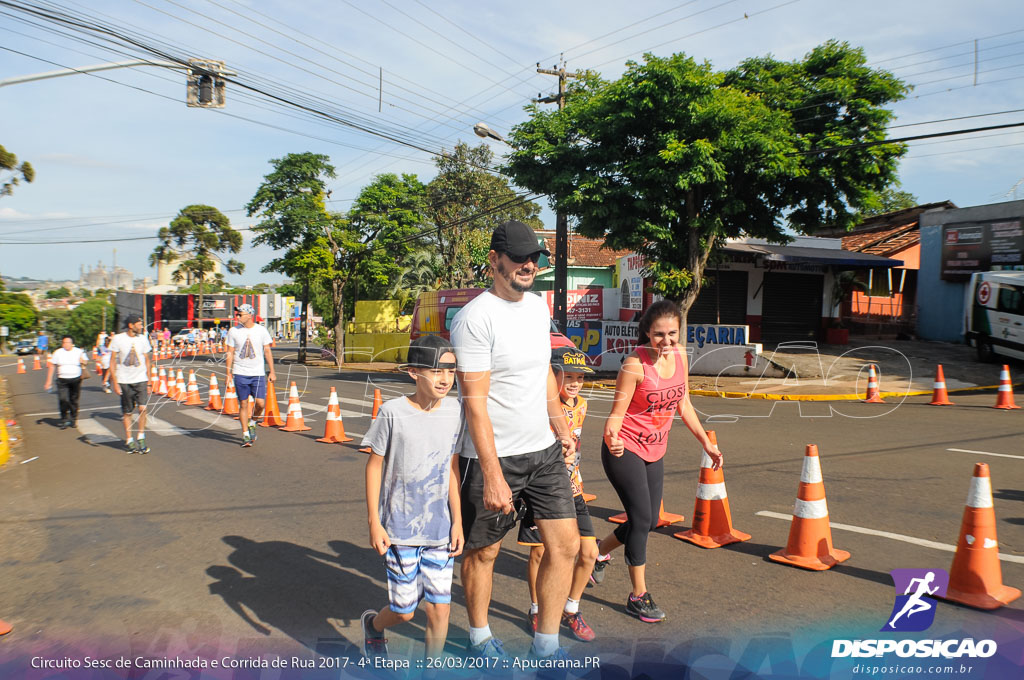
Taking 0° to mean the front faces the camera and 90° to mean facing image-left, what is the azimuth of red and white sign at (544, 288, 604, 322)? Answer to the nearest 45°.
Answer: approximately 0°

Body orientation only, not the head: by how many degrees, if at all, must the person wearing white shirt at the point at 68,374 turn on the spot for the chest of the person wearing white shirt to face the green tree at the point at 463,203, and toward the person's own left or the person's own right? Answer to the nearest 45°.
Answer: approximately 135° to the person's own left

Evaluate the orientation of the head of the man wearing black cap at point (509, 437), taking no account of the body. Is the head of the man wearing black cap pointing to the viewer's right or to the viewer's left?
to the viewer's right

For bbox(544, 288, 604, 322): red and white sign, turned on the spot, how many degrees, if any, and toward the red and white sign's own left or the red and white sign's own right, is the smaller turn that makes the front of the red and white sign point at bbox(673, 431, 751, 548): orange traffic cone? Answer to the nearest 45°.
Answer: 0° — it already faces it

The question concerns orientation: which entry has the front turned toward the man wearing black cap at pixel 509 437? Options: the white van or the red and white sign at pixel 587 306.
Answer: the red and white sign

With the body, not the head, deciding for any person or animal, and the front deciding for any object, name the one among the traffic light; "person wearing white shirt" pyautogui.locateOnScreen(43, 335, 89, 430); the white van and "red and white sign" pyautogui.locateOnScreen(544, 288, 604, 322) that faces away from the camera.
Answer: the traffic light

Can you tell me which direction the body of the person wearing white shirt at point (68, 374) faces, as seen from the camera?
toward the camera

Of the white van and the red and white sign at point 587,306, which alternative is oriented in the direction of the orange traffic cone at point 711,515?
the red and white sign
